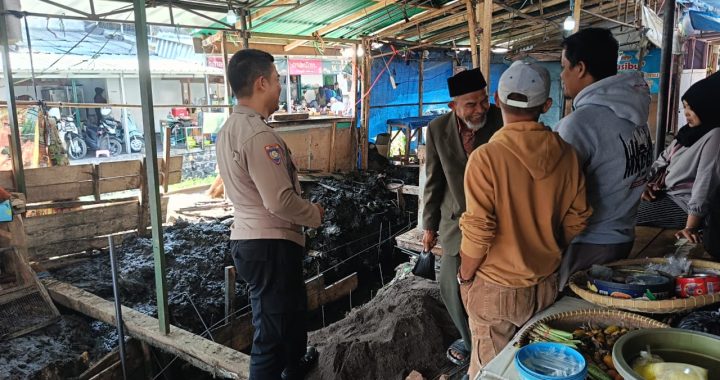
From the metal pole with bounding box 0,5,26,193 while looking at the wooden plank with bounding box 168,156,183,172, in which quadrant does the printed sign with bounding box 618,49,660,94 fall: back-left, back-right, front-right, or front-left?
front-right

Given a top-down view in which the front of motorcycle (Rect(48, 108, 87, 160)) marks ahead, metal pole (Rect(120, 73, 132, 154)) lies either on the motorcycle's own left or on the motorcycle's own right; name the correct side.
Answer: on the motorcycle's own left

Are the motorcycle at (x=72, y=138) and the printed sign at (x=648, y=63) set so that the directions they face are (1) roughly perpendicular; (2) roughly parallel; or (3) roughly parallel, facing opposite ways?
roughly perpendicular

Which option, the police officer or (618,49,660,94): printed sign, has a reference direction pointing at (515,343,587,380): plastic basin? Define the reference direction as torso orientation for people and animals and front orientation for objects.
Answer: the printed sign

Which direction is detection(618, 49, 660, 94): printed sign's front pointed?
toward the camera

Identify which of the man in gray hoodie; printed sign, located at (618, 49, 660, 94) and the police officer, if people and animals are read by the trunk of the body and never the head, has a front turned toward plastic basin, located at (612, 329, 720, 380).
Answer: the printed sign

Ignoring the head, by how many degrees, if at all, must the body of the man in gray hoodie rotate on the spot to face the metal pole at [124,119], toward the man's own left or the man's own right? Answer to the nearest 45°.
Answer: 0° — they already face it

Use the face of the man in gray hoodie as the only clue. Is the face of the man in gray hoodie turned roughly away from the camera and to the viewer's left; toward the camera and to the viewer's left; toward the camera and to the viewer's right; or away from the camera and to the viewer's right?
away from the camera and to the viewer's left

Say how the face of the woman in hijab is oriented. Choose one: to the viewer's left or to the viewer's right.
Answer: to the viewer's left

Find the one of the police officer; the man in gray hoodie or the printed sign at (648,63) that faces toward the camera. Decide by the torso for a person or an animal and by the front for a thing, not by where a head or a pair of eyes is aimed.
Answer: the printed sign

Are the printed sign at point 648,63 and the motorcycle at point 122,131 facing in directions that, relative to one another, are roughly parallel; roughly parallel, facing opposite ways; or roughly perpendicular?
roughly perpendicular

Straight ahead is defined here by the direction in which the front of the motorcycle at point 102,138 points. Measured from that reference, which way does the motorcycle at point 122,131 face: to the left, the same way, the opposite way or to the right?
the same way

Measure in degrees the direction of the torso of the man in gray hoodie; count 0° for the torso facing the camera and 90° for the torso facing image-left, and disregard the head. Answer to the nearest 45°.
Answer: approximately 135°

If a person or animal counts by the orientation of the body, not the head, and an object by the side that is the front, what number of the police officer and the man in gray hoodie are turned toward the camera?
0
